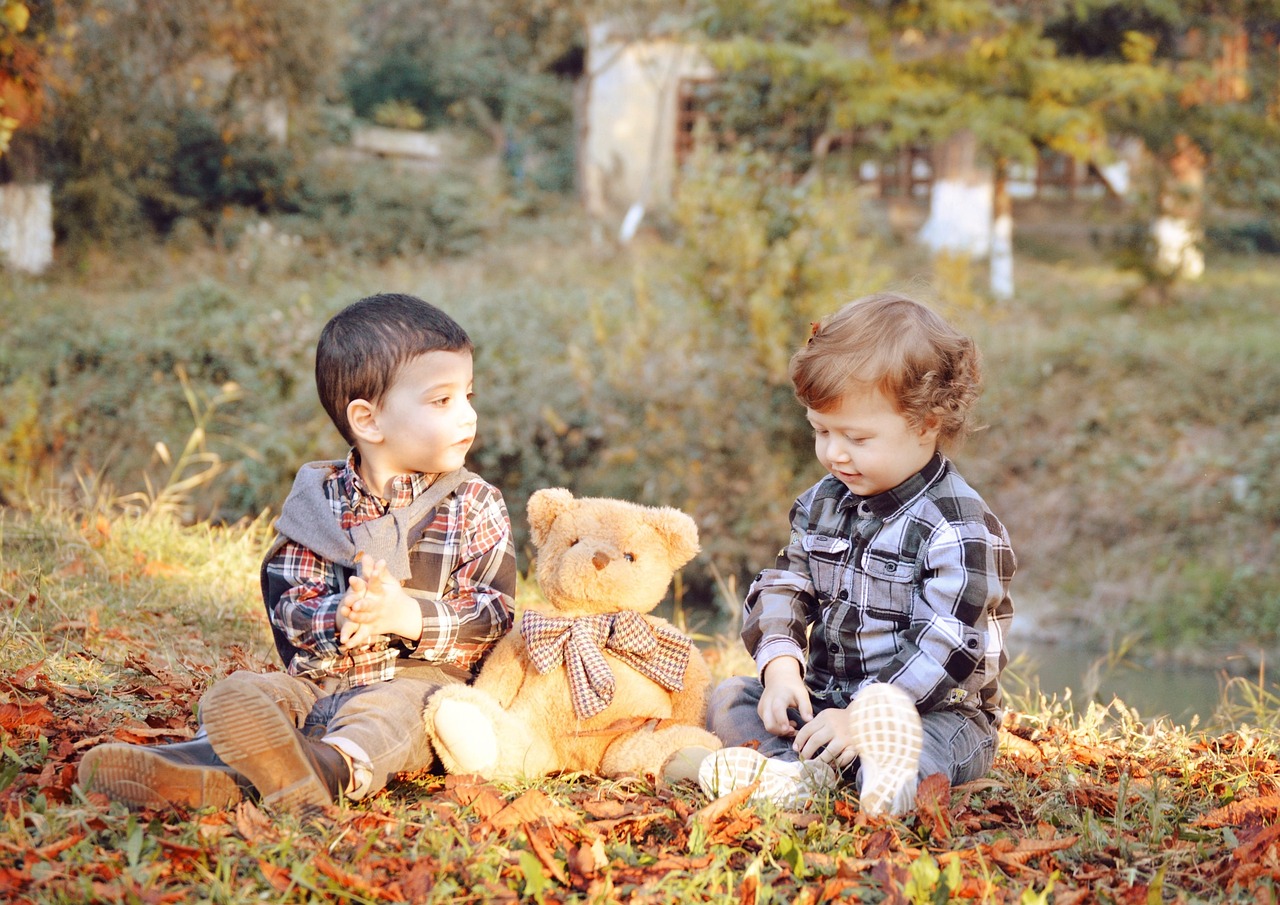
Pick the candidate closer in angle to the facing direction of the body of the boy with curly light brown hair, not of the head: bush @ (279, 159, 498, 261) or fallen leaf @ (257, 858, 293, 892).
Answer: the fallen leaf

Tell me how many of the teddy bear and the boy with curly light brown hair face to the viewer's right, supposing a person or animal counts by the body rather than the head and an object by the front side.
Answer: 0

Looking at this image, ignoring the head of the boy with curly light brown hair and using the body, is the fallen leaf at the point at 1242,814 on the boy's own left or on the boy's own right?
on the boy's own left

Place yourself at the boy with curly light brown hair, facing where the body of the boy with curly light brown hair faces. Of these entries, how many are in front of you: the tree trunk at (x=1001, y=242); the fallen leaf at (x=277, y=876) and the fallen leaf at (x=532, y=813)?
2

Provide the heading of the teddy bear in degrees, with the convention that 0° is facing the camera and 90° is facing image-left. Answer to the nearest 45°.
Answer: approximately 0°

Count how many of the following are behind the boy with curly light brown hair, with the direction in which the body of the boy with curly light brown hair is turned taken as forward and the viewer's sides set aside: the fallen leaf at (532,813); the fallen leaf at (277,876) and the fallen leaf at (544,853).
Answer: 0

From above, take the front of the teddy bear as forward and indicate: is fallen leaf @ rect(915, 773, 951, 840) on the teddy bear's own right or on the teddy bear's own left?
on the teddy bear's own left

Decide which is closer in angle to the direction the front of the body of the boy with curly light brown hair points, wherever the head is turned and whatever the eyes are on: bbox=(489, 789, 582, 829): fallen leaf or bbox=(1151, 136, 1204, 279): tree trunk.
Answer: the fallen leaf

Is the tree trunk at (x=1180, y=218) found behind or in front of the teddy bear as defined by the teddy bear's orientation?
behind

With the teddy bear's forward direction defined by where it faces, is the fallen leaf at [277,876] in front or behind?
in front

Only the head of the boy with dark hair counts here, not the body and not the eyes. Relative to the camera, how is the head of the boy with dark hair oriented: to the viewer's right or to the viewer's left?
to the viewer's right

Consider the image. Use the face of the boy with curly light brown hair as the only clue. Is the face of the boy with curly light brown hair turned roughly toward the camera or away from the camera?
toward the camera

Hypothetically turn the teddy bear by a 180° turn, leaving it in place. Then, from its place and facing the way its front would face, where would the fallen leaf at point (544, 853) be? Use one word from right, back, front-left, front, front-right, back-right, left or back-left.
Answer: back

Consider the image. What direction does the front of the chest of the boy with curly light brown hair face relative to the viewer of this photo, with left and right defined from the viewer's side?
facing the viewer and to the left of the viewer
